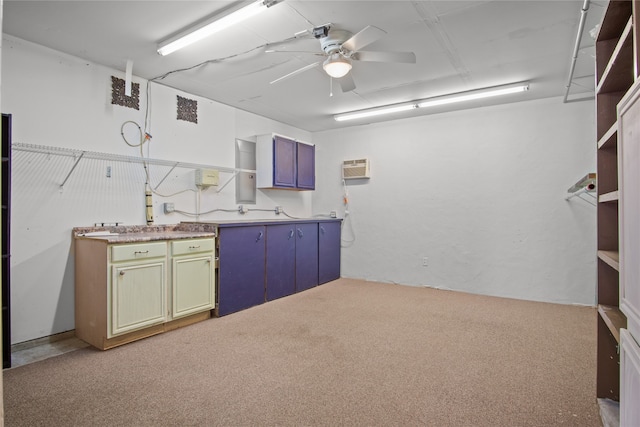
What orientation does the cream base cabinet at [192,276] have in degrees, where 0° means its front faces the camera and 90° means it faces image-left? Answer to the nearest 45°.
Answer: approximately 315°

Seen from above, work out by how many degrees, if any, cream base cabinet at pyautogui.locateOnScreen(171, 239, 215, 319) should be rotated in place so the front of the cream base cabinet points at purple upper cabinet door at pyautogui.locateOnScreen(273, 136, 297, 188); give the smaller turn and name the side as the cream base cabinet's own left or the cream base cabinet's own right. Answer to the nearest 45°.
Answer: approximately 90° to the cream base cabinet's own left

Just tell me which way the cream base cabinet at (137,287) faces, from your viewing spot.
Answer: facing the viewer and to the right of the viewer

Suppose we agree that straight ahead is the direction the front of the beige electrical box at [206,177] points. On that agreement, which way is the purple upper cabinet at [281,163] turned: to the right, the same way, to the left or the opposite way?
the same way

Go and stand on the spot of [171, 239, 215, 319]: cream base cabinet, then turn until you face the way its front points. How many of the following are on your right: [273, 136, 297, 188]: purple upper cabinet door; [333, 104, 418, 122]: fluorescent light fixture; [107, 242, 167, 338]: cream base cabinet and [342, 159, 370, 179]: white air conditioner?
1

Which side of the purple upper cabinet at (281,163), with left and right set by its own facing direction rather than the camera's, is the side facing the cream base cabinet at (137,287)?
right

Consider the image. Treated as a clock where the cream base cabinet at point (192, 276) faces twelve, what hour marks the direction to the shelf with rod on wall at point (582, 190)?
The shelf with rod on wall is roughly at 11 o'clock from the cream base cabinet.

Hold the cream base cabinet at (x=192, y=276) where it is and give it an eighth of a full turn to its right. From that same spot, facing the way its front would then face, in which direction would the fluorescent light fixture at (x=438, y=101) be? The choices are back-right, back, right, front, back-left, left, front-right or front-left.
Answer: left

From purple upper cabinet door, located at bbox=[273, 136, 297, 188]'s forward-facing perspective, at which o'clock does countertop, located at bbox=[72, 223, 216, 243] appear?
The countertop is roughly at 3 o'clock from the purple upper cabinet door.

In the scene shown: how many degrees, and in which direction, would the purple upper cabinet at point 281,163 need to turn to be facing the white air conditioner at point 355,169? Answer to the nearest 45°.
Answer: approximately 90° to its left

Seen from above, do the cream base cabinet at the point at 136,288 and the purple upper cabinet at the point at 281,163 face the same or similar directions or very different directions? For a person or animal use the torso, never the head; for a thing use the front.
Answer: same or similar directions

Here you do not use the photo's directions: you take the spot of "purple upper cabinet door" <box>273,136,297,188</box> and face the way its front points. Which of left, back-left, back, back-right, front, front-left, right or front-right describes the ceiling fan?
front-right

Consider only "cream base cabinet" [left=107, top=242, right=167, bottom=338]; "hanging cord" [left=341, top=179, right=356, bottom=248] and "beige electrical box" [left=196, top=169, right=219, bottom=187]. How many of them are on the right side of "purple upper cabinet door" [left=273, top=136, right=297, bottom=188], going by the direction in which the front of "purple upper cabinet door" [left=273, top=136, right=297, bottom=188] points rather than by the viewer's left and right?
2

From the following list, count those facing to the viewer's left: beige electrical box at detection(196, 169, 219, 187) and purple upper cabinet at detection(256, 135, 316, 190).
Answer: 0
